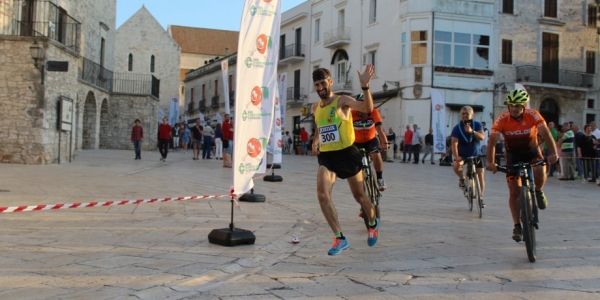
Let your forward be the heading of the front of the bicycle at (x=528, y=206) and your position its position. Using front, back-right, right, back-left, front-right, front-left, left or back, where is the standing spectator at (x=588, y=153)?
back

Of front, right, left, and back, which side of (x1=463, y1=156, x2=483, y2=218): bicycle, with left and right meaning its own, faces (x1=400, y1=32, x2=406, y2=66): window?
back

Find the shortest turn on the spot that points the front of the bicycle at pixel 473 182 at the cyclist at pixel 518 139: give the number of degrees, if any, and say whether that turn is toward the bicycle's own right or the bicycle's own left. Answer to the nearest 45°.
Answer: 0° — it already faces them

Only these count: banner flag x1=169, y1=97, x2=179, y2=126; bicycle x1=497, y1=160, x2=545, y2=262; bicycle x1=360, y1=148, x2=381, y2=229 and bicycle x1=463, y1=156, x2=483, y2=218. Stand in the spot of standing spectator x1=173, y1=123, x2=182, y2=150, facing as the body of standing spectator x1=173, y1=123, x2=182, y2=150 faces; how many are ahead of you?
3

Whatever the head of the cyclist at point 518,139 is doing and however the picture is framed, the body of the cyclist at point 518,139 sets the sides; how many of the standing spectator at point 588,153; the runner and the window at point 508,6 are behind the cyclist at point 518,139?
2

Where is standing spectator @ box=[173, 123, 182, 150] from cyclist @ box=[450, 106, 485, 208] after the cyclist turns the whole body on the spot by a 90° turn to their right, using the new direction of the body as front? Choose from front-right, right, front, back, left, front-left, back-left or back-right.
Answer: front-right

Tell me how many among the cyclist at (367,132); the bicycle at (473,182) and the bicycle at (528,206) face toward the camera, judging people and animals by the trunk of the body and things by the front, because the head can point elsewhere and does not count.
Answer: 3

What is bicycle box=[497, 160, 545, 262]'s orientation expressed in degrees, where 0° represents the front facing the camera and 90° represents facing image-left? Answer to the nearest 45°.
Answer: approximately 0°

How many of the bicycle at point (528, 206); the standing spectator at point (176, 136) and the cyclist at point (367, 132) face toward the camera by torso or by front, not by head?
3

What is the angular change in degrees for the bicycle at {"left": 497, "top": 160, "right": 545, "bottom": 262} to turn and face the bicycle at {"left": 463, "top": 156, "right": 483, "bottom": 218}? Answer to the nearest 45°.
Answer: approximately 180°

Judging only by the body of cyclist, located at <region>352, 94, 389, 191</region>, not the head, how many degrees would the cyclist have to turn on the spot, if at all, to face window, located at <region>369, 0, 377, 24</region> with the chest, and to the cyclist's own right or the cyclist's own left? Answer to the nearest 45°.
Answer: approximately 180°

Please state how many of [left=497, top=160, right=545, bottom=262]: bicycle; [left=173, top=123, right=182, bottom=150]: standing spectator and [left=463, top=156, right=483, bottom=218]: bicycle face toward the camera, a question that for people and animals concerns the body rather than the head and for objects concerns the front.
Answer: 3

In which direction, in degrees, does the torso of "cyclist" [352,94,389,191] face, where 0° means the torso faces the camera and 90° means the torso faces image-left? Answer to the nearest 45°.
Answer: approximately 0°
